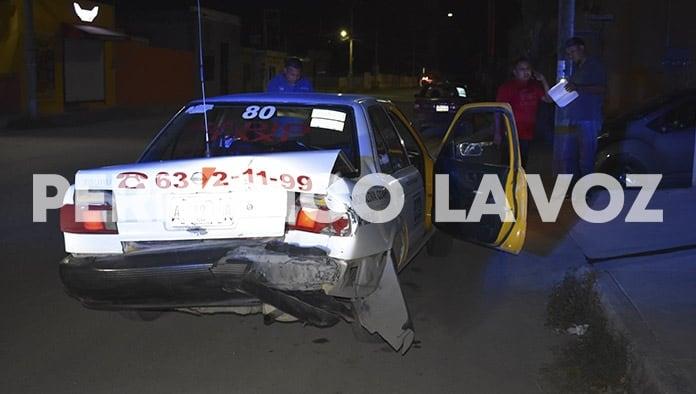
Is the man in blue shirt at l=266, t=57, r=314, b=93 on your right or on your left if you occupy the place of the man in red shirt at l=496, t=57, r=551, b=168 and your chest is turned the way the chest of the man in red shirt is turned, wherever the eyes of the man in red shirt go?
on your right

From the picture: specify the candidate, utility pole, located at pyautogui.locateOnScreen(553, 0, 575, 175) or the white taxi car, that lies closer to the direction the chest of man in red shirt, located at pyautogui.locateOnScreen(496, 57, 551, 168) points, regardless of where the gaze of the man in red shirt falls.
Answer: the white taxi car

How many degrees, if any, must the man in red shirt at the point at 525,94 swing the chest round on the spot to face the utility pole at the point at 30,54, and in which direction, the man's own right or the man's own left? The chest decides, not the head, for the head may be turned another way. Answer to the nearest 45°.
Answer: approximately 135° to the man's own right

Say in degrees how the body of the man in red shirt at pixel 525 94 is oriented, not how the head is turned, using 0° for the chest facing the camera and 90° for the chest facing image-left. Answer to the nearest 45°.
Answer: approximately 0°

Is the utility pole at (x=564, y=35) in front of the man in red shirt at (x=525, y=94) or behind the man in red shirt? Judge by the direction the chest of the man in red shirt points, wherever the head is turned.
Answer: behind
